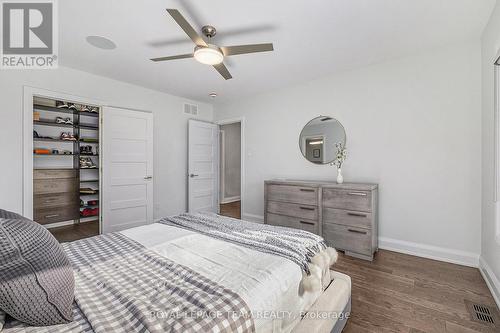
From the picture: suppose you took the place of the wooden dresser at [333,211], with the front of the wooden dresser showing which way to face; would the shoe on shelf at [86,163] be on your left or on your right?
on your right

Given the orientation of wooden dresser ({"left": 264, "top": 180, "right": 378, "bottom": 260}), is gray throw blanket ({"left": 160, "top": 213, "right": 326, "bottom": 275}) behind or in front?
in front

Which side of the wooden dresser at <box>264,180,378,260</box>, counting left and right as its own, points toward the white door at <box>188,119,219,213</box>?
right

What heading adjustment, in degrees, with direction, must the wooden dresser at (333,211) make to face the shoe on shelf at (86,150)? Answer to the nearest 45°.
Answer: approximately 45° to its right

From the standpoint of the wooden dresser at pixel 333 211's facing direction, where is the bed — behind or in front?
in front

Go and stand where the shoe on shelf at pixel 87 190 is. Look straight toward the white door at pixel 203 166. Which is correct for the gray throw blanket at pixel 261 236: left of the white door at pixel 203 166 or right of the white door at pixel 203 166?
right

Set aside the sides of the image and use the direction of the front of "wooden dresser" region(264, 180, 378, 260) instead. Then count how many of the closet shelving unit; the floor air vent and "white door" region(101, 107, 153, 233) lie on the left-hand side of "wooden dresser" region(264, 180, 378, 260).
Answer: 1

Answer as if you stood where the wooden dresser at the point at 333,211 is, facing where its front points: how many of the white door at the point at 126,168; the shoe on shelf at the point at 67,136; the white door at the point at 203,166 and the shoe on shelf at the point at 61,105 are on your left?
0

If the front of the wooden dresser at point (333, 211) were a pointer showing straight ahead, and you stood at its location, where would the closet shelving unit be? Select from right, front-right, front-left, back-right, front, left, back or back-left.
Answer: front-right

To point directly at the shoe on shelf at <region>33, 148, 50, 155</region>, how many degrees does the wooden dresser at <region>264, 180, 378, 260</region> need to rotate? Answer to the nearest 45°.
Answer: approximately 45° to its right

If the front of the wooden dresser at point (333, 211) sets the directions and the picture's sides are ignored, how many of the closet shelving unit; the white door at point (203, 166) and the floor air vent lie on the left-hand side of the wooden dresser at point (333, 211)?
1

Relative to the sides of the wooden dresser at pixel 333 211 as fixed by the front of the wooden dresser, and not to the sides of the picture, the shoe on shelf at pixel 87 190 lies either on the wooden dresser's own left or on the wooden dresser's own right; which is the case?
on the wooden dresser's own right

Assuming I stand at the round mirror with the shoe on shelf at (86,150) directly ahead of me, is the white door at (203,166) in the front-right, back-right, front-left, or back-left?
front-right

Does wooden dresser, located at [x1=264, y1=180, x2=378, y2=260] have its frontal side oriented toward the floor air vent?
no

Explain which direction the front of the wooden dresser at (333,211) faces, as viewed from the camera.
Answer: facing the viewer and to the left of the viewer
